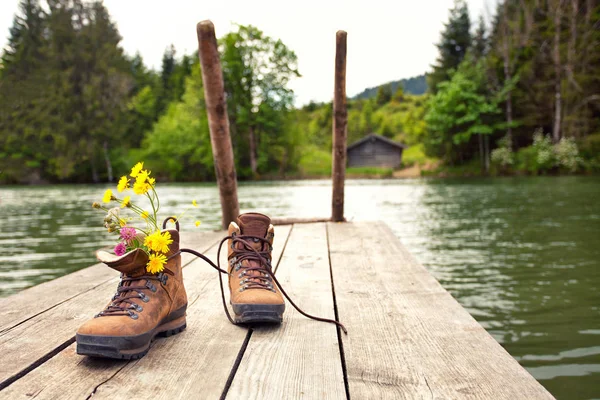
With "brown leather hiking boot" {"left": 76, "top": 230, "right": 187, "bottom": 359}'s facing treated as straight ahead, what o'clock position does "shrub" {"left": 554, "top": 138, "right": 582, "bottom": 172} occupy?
The shrub is roughly at 6 o'clock from the brown leather hiking boot.

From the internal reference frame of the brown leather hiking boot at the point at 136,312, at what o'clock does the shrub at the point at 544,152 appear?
The shrub is roughly at 6 o'clock from the brown leather hiking boot.

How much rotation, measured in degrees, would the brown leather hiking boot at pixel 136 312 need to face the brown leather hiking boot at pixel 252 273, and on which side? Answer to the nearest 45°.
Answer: approximately 180°

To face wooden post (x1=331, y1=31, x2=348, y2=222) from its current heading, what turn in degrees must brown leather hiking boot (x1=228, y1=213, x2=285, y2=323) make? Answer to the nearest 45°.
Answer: approximately 180°

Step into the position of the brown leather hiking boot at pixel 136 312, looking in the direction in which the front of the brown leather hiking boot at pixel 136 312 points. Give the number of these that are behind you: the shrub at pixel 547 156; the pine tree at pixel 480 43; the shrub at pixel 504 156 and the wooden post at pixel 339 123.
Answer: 4

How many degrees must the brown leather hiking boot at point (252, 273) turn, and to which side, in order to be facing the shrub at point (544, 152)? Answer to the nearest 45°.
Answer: approximately 135° to its left

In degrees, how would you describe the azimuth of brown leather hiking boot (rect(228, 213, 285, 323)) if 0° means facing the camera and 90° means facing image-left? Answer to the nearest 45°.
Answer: approximately 0°

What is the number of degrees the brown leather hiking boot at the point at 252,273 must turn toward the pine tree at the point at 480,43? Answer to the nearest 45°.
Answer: approximately 135° to its left

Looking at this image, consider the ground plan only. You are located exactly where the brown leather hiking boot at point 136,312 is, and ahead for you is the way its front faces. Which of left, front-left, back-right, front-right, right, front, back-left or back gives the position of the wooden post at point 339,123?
back

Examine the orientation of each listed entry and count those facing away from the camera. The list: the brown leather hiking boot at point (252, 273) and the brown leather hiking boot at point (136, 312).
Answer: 0

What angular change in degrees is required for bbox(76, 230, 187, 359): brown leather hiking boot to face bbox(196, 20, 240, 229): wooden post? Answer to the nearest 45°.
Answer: approximately 135° to its right
